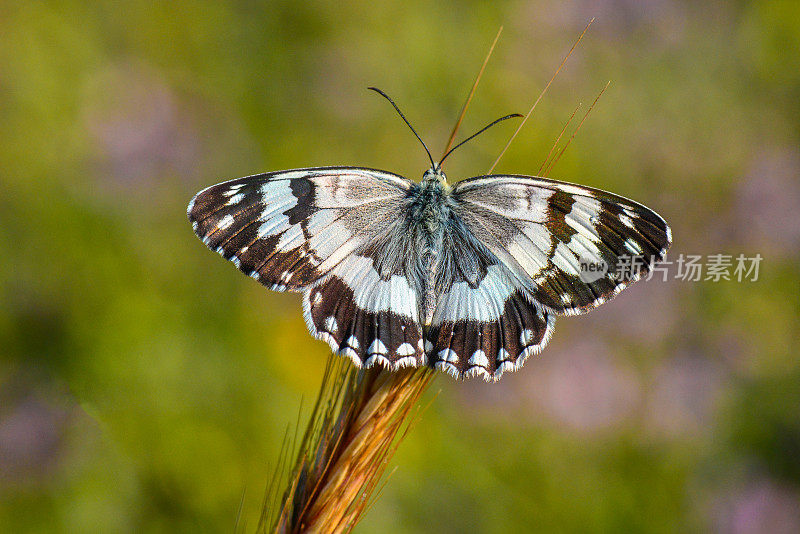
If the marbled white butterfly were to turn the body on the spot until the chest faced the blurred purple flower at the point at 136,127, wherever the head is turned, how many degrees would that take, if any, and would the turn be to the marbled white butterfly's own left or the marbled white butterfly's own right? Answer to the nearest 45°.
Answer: approximately 45° to the marbled white butterfly's own left

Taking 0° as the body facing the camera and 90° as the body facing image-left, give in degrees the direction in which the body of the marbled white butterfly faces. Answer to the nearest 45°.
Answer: approximately 180°

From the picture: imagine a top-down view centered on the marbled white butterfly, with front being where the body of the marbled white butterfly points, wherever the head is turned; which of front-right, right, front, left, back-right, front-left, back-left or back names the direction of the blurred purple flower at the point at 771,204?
front-right
